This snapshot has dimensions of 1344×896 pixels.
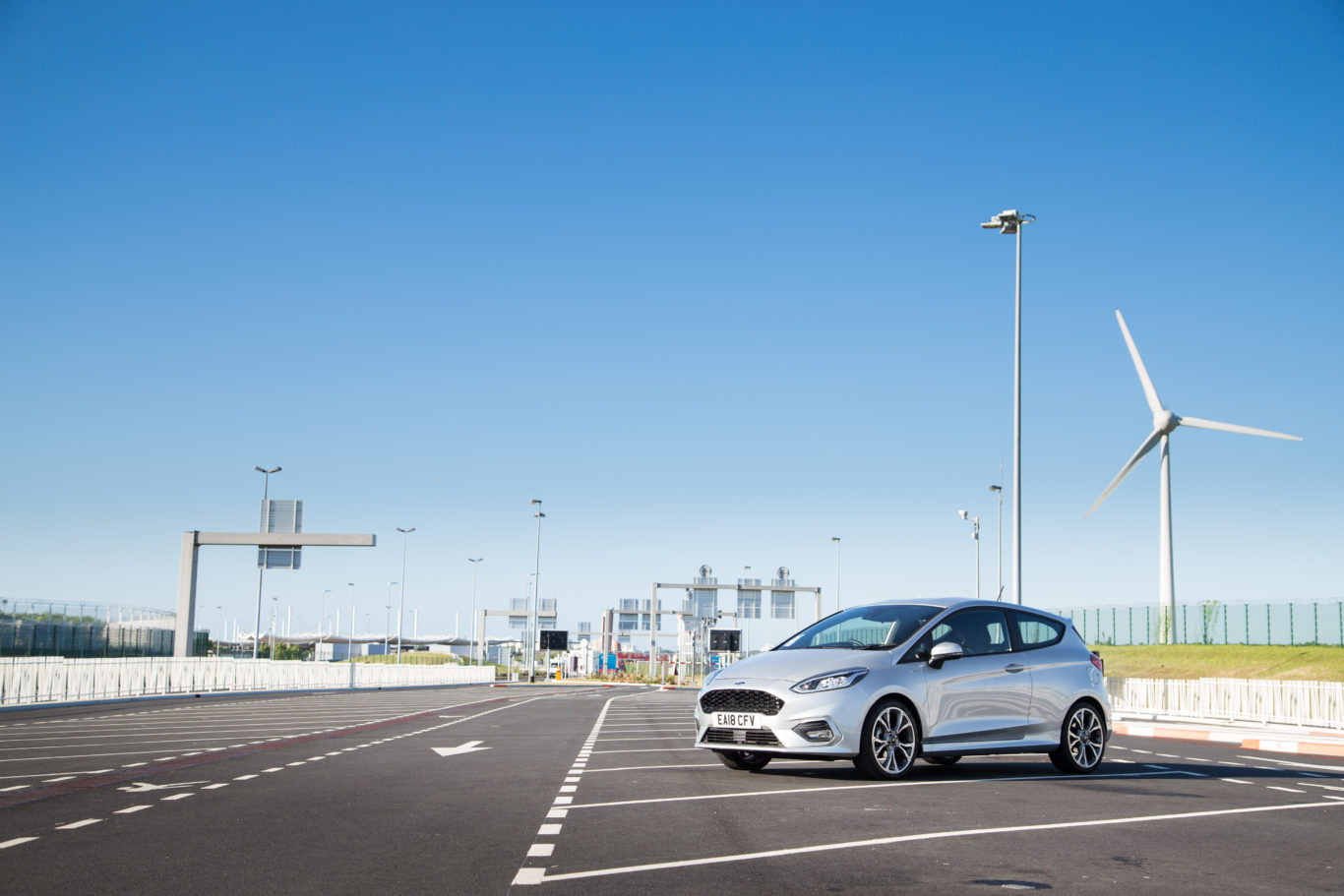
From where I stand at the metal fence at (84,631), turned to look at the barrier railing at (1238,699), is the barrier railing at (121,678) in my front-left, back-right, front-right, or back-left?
front-right

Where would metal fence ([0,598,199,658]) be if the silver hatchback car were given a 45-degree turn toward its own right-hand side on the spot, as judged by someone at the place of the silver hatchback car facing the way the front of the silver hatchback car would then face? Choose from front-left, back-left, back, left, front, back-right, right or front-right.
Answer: front-right

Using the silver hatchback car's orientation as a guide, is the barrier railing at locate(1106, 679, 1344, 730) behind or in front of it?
behind

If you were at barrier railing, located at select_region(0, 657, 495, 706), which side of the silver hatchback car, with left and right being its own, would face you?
right

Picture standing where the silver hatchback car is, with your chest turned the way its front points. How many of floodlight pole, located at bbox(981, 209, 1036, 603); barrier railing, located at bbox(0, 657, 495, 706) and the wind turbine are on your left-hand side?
0

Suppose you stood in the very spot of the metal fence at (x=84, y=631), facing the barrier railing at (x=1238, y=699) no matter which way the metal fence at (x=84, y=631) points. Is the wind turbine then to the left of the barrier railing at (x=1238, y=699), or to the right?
left

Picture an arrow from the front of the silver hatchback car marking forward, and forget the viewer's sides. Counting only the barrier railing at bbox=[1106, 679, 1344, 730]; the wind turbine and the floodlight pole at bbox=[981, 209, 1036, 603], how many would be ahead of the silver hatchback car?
0

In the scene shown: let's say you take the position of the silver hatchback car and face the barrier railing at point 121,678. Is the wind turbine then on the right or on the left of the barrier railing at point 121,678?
right
